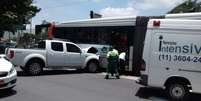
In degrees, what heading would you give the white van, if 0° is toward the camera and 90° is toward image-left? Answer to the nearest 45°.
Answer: approximately 270°

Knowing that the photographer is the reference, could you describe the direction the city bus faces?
facing away from the viewer and to the left of the viewer

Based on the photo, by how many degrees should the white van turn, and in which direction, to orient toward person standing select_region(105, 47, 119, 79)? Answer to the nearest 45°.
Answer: approximately 135° to its left

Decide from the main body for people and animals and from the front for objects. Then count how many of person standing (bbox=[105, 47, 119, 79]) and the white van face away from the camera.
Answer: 1

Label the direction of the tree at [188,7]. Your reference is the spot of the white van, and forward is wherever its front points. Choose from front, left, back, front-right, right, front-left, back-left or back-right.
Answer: left
